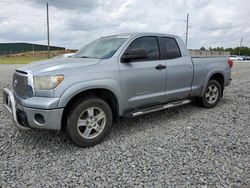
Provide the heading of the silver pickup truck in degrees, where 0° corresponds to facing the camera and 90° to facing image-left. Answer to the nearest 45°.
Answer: approximately 45°
